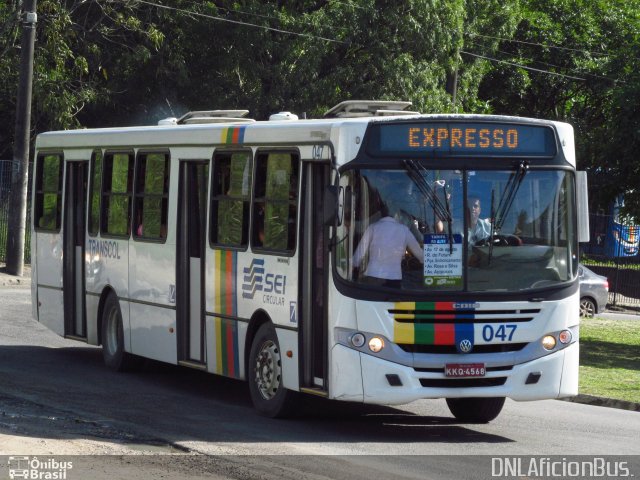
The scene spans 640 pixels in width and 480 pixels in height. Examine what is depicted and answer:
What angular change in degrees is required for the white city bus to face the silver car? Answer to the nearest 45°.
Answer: approximately 135° to its left

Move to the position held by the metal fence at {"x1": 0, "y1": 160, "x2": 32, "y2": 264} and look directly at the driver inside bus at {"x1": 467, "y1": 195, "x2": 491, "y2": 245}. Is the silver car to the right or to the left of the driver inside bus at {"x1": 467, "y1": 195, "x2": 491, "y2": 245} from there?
left

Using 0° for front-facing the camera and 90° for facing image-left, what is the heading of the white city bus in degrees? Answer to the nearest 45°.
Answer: approximately 315°

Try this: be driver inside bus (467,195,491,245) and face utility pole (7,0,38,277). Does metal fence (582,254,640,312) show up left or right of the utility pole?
right

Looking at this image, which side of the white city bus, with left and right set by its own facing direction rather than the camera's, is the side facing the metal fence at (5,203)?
back

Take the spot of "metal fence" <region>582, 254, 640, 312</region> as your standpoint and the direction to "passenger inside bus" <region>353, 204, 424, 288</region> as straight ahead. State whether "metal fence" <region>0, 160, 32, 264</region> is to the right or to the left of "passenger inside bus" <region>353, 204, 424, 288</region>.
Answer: right

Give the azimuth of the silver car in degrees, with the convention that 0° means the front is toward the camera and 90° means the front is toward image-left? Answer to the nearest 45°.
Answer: approximately 90°

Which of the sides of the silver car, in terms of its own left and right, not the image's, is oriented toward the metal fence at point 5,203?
front

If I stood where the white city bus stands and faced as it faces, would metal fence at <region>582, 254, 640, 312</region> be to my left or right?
on my left

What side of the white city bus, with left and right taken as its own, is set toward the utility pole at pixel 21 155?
back

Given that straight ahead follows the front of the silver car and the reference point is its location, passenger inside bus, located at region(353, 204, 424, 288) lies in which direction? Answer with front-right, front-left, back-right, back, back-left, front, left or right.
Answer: left
